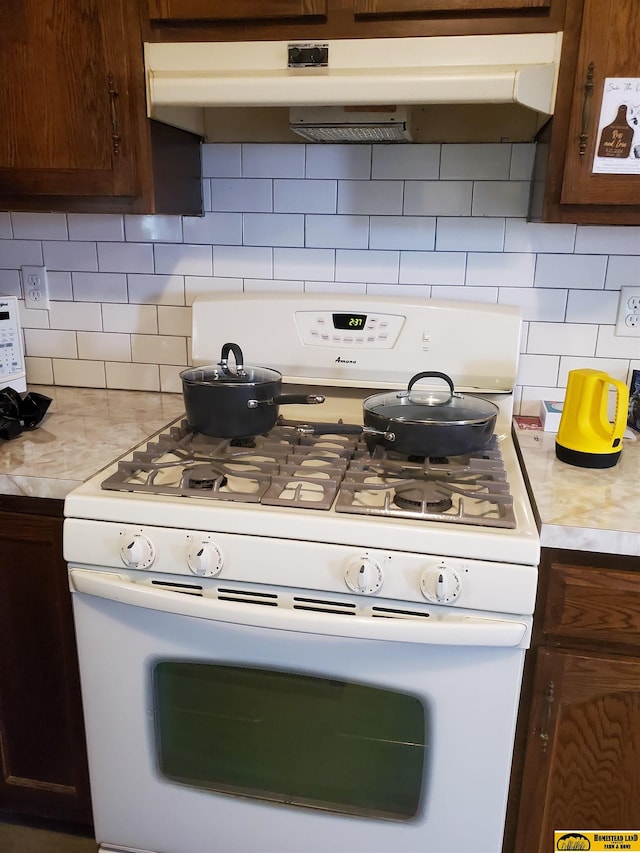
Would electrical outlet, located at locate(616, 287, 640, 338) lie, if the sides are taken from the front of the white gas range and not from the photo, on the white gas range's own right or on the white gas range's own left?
on the white gas range's own left

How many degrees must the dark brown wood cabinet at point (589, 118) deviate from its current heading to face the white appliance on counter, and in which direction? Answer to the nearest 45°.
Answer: approximately 90° to its right

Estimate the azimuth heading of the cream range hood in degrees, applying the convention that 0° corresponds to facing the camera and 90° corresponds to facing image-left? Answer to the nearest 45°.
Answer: approximately 0°

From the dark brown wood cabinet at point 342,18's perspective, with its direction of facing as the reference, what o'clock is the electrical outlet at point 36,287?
The electrical outlet is roughly at 4 o'clock from the dark brown wood cabinet.
